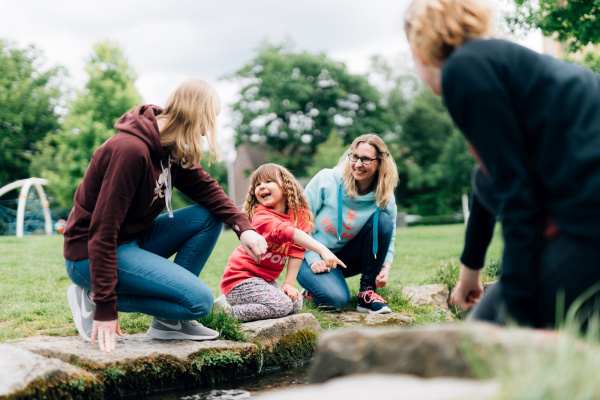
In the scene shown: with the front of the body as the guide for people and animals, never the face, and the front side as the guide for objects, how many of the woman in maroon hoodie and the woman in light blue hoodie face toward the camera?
1

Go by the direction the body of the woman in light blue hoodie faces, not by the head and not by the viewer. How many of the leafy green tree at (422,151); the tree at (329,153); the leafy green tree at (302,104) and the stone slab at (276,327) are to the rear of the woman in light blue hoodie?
3

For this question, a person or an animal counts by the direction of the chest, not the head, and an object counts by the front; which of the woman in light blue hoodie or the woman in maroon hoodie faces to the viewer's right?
the woman in maroon hoodie

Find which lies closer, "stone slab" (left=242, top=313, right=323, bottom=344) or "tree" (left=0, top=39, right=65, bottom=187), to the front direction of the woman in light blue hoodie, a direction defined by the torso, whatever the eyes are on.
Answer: the stone slab

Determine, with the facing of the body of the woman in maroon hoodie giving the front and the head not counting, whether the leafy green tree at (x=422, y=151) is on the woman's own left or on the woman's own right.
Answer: on the woman's own left

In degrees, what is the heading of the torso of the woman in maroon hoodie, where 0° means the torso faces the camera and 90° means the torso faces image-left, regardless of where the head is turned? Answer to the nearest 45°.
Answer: approximately 270°

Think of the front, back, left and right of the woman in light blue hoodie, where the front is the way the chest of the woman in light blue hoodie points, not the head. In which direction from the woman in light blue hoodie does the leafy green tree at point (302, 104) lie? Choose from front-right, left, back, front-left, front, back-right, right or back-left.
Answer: back

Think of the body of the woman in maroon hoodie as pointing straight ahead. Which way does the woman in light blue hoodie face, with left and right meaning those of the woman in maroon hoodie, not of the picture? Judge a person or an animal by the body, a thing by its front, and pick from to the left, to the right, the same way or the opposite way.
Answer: to the right

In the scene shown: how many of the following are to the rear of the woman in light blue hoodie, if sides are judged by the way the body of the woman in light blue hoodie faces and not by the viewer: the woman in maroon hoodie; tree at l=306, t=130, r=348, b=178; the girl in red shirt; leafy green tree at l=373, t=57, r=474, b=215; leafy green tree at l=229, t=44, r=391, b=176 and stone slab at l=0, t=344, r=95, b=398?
3

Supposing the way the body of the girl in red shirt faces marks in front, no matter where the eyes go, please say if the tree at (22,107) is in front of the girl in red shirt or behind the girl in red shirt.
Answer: behind

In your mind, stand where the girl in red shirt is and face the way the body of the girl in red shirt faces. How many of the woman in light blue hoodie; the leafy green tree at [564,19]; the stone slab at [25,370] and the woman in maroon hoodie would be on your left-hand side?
2

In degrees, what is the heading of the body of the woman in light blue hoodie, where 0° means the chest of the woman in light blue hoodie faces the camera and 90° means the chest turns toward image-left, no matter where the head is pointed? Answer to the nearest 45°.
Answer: approximately 0°
